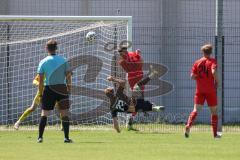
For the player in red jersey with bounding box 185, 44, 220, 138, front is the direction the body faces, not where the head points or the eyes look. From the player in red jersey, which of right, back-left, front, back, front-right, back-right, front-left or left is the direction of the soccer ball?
front-left

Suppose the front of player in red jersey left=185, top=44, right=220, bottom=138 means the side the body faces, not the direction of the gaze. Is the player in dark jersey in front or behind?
in front

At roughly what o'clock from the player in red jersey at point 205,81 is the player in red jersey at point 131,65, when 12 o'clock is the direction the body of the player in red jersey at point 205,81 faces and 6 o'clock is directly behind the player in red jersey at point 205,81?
the player in red jersey at point 131,65 is roughly at 11 o'clock from the player in red jersey at point 205,81.

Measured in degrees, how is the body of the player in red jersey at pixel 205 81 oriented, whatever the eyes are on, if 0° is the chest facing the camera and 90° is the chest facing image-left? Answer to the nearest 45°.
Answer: approximately 180°
